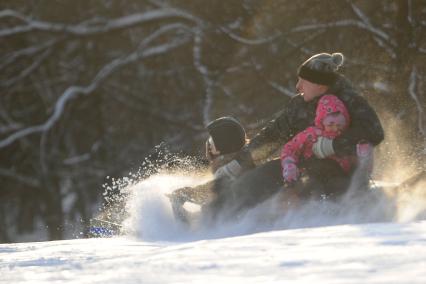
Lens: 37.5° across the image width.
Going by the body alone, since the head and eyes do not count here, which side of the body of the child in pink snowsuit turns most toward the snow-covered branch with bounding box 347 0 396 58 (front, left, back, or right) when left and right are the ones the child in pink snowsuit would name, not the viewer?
back

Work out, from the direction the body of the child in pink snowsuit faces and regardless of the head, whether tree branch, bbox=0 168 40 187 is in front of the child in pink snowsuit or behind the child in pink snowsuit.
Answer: behind

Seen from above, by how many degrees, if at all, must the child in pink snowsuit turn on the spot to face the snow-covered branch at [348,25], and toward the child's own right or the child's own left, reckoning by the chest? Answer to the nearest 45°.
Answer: approximately 180°

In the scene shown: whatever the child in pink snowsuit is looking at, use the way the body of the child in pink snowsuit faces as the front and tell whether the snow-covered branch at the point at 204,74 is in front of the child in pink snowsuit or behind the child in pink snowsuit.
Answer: behind

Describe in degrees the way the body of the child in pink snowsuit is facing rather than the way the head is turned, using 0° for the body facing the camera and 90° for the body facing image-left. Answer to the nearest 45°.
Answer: approximately 0°
